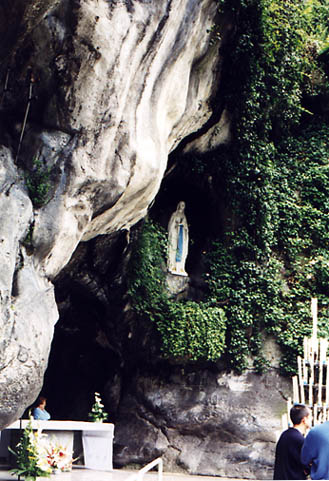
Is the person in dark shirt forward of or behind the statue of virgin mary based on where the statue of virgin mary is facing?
forward

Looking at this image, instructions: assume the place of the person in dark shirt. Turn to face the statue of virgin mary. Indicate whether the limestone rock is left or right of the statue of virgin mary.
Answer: left

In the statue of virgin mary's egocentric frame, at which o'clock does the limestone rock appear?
The limestone rock is roughly at 2 o'clock from the statue of virgin mary.

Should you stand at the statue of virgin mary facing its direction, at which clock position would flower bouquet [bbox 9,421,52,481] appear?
The flower bouquet is roughly at 2 o'clock from the statue of virgin mary.
